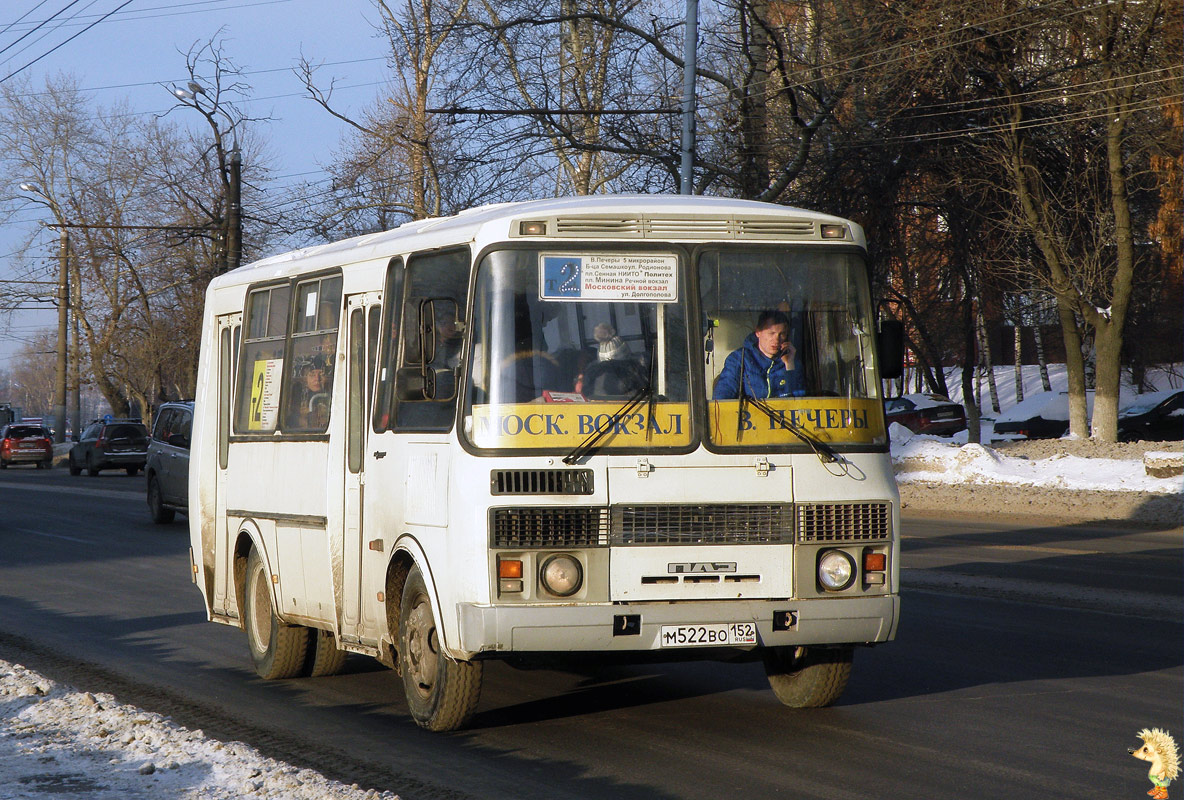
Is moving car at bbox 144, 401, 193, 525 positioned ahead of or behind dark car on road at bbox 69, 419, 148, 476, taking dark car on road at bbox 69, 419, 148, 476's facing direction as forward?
behind

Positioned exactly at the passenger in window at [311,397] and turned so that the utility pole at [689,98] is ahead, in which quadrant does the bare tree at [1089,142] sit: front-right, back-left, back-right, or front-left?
front-right

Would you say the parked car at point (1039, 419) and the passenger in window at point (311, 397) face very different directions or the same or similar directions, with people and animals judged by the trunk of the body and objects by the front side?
very different directions

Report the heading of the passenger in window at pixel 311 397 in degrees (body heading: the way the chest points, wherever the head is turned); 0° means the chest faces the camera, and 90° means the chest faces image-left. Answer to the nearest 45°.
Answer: approximately 315°

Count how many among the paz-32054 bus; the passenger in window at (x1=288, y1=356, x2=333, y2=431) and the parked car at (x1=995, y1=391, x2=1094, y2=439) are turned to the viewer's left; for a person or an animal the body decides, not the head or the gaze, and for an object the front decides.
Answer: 1

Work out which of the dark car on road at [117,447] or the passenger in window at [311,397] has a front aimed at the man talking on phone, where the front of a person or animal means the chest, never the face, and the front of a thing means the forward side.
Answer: the passenger in window

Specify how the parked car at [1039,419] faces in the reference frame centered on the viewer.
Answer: facing to the left of the viewer

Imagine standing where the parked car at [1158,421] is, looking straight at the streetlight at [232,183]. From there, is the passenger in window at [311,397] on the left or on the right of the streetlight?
left

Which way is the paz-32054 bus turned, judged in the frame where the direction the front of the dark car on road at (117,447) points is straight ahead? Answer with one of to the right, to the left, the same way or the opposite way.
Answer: the opposite way

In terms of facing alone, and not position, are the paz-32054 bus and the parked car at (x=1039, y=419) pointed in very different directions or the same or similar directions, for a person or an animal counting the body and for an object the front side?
very different directions
